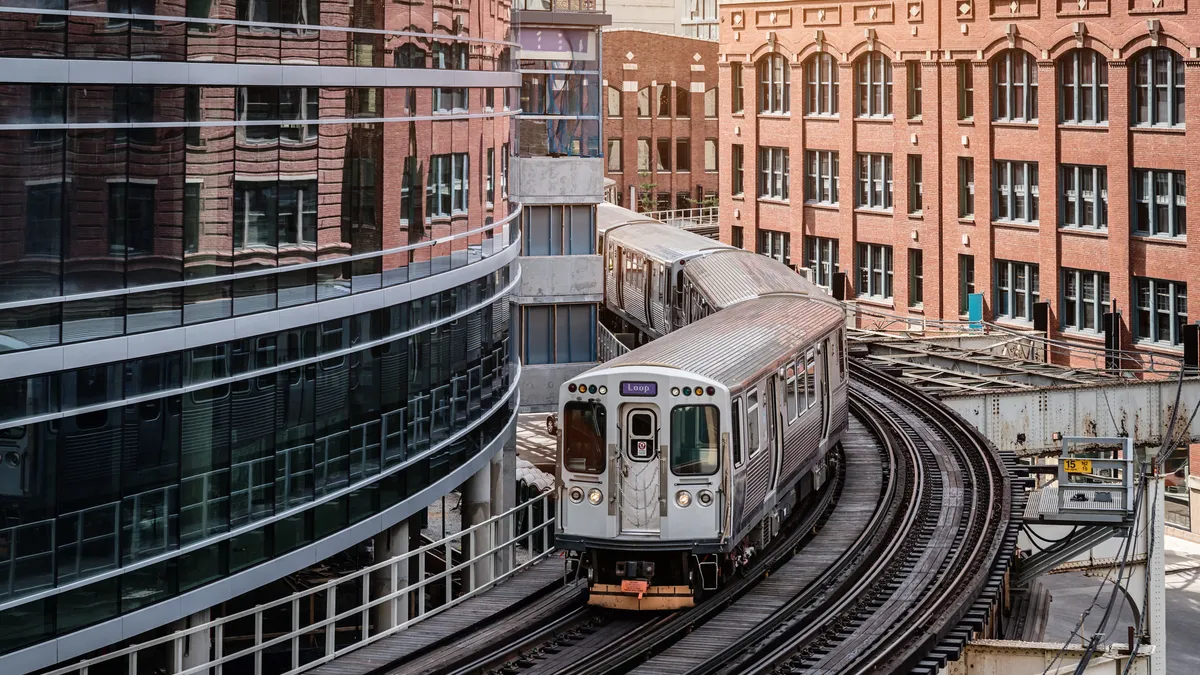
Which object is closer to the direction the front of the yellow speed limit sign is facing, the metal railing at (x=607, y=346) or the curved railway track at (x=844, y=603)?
the curved railway track

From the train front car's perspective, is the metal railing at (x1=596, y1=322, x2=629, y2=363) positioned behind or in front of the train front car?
behind

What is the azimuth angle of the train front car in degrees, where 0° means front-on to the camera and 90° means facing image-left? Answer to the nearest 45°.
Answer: approximately 0°

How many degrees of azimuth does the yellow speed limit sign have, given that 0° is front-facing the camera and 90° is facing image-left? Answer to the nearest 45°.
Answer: approximately 0°

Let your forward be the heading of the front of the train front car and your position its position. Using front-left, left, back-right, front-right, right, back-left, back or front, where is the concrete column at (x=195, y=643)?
right

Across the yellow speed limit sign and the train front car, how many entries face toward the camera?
2
